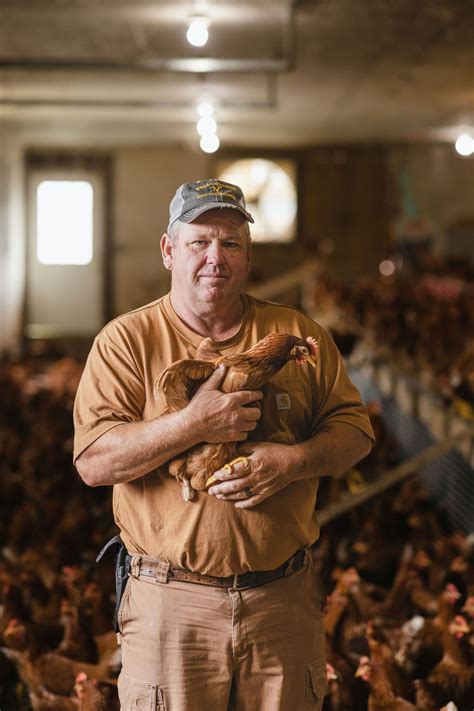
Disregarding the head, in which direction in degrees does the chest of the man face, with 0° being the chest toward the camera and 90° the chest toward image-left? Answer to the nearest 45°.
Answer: approximately 0°

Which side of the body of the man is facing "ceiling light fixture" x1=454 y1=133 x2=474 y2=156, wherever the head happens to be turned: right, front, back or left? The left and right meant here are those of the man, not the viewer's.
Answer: back

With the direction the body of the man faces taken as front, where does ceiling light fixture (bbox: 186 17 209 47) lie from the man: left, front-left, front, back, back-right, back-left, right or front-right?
back

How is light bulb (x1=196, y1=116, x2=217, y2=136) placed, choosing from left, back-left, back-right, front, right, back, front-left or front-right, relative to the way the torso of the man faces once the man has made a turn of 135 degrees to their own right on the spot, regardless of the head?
front-right

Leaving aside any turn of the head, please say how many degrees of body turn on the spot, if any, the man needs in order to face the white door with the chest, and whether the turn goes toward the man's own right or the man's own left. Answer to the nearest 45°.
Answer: approximately 180°

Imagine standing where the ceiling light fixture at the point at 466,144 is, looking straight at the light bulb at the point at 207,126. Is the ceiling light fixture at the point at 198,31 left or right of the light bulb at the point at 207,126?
left
